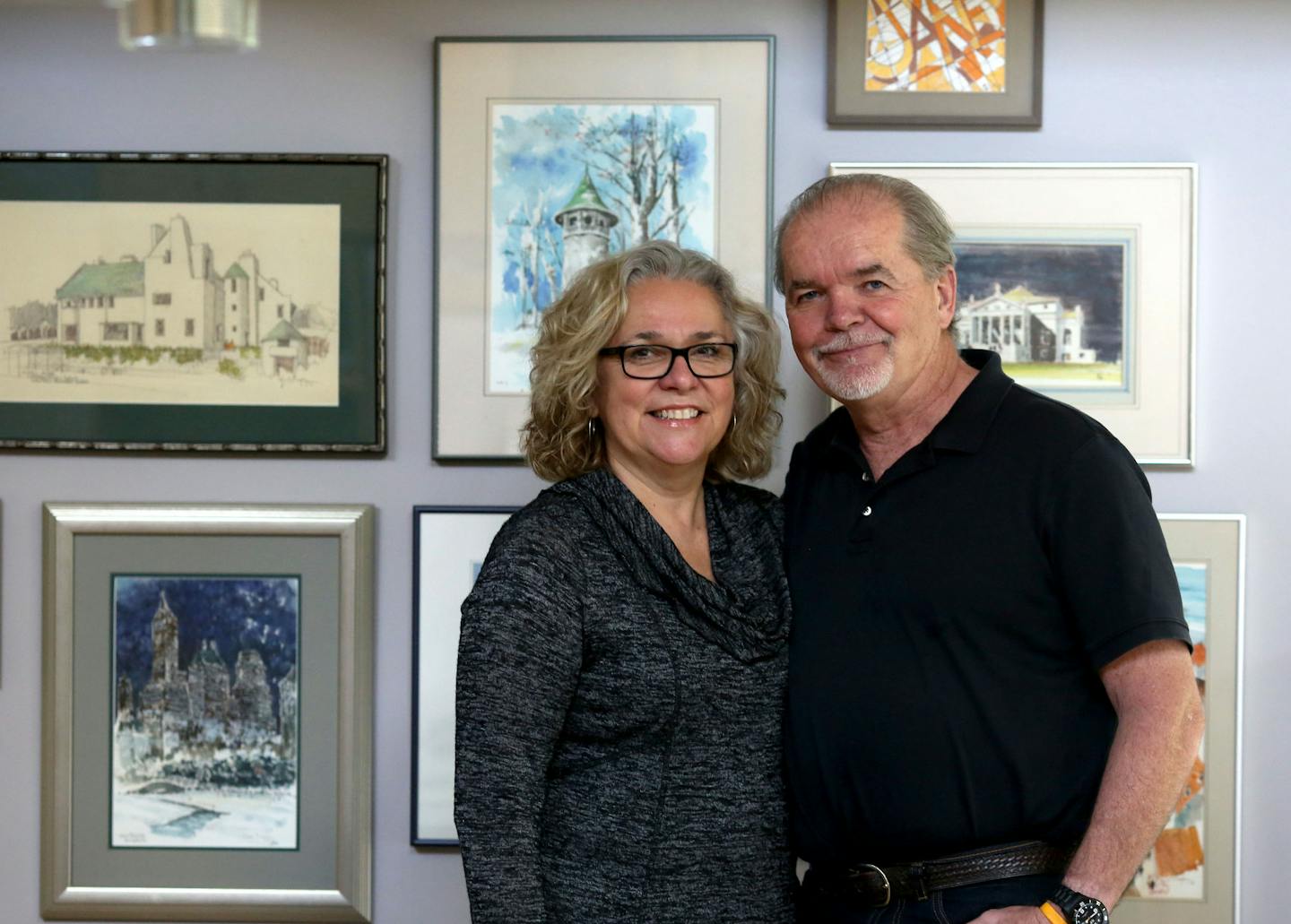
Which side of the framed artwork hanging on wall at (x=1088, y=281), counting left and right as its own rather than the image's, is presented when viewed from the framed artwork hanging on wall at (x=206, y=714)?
right

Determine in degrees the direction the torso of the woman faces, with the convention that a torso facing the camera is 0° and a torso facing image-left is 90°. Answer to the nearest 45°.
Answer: approximately 315°

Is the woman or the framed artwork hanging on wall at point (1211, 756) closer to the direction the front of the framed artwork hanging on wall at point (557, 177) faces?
the woman

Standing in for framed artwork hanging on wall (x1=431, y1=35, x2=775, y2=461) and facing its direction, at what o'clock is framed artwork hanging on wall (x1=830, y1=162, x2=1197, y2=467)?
framed artwork hanging on wall (x1=830, y1=162, x2=1197, y2=467) is roughly at 9 o'clock from framed artwork hanging on wall (x1=431, y1=35, x2=775, y2=461).

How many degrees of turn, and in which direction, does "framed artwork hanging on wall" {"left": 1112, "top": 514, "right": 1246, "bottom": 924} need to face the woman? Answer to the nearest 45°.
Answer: approximately 45° to its right
